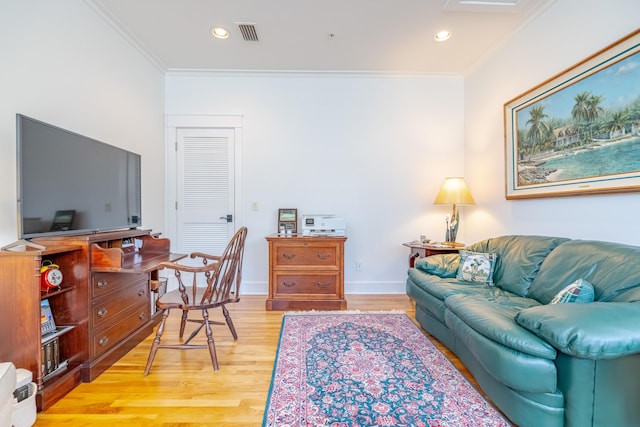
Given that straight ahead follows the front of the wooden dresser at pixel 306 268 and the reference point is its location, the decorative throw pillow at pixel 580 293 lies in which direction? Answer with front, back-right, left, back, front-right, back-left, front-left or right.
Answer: front-left

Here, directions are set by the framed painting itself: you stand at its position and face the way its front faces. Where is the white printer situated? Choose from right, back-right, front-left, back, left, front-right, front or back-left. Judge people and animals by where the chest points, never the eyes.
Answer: front-right

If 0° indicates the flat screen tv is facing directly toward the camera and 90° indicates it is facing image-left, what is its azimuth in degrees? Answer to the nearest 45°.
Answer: approximately 315°

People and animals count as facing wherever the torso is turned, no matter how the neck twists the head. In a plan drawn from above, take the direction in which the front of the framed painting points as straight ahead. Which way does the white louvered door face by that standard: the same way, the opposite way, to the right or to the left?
to the left

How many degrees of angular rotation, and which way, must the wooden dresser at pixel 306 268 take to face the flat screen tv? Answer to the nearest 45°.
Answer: approximately 45° to its right

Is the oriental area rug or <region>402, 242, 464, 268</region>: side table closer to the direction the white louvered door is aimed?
the oriental area rug

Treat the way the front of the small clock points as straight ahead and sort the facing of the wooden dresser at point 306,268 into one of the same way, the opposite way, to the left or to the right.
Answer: to the right

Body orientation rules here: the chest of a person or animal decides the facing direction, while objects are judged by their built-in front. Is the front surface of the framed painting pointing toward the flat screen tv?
yes

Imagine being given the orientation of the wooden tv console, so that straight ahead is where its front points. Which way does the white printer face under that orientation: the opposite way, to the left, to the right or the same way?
to the right
